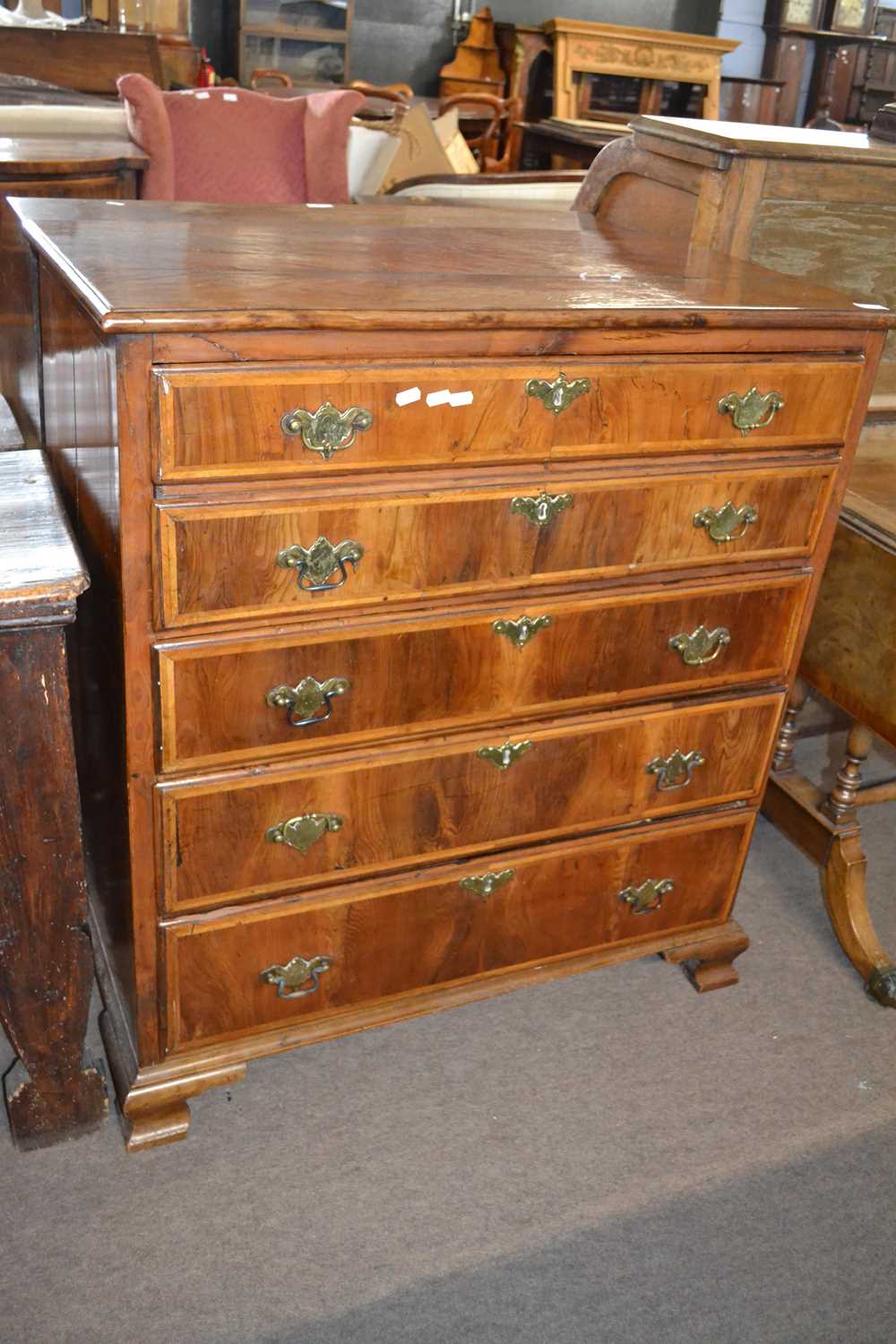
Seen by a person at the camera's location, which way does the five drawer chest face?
facing the viewer and to the right of the viewer

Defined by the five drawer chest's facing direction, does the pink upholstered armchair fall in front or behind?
behind

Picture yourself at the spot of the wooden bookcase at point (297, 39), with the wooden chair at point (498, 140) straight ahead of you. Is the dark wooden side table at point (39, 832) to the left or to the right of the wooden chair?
right

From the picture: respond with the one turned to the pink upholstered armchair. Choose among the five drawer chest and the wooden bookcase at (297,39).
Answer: the wooden bookcase

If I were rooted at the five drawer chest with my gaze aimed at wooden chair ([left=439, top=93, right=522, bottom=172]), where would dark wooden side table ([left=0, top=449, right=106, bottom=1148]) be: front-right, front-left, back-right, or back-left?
back-left

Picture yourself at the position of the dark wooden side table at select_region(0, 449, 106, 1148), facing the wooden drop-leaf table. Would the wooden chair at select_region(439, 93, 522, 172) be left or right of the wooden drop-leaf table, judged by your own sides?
left

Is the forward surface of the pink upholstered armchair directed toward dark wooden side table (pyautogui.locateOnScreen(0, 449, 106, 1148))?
yes

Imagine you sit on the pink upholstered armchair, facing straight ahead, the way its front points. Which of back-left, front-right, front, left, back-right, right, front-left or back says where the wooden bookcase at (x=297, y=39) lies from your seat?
back

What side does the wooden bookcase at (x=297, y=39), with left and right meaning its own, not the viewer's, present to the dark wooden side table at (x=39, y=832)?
front

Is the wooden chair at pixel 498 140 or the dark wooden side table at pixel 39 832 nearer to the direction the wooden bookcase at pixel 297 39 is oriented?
the dark wooden side table

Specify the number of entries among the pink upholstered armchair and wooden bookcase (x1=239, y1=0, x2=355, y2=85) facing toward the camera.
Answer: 2

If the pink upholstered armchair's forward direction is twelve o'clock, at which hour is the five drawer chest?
The five drawer chest is roughly at 12 o'clock from the pink upholstered armchair.

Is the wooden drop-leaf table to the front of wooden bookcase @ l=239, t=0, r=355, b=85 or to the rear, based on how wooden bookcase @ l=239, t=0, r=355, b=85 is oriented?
to the front
